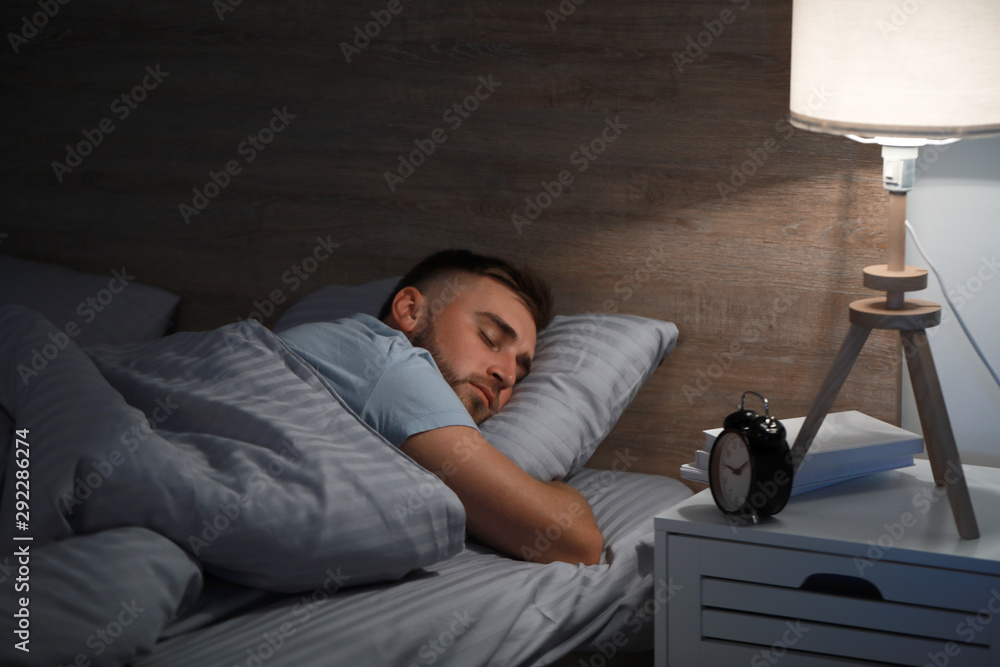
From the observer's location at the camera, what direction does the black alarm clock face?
facing the viewer and to the left of the viewer
